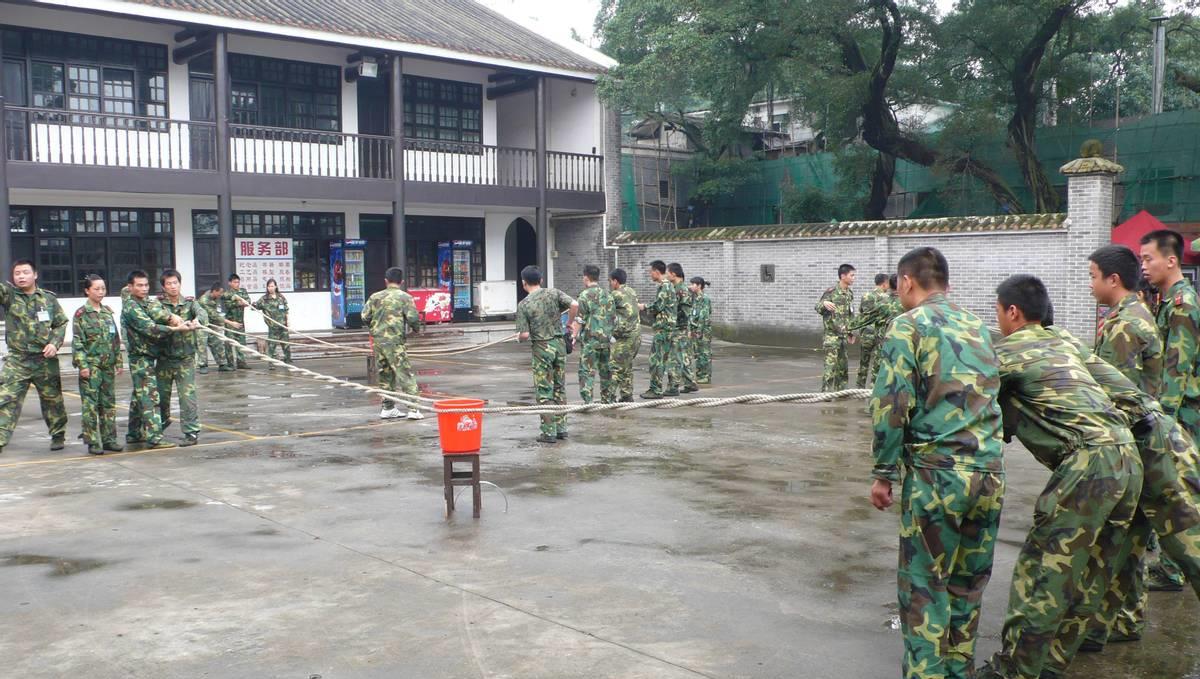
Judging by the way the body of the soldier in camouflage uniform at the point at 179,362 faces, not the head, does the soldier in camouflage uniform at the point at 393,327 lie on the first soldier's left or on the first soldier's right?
on the first soldier's left

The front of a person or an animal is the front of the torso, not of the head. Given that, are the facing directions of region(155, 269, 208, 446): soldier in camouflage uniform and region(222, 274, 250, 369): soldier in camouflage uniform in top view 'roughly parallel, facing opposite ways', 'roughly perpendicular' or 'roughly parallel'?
roughly parallel

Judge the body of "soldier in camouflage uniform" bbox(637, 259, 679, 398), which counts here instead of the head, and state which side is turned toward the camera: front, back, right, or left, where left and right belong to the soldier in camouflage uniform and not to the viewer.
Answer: left

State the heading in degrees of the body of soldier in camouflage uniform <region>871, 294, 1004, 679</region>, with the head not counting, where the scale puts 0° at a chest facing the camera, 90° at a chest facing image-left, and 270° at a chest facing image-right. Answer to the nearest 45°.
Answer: approximately 135°

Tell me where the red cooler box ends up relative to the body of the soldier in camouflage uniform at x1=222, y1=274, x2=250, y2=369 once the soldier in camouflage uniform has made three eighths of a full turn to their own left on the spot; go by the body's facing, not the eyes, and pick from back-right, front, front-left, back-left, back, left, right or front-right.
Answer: front-right

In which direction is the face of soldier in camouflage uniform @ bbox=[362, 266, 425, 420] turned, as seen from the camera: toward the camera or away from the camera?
away from the camera

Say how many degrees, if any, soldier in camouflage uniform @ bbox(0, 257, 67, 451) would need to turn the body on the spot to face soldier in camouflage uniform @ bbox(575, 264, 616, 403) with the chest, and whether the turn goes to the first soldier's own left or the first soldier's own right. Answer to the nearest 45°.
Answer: approximately 90° to the first soldier's own left

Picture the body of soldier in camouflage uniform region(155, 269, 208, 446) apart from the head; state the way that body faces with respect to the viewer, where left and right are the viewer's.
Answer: facing the viewer and to the right of the viewer

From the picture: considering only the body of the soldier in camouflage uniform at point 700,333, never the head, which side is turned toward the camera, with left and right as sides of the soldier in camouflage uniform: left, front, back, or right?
left

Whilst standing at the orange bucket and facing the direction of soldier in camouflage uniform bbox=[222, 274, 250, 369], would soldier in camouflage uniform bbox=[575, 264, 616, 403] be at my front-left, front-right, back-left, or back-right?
front-right

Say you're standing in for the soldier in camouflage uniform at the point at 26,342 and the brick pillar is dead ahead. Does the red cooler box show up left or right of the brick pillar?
left

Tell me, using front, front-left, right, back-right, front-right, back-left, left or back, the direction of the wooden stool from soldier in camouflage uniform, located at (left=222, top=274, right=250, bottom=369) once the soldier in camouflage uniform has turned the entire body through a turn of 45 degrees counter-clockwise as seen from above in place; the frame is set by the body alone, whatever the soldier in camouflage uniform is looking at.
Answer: right

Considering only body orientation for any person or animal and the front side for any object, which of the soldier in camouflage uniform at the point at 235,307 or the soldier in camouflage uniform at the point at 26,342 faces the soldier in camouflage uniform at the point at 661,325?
the soldier in camouflage uniform at the point at 235,307

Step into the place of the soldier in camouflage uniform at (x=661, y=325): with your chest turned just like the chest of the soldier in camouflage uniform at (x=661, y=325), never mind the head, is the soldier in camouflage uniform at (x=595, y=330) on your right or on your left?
on your left

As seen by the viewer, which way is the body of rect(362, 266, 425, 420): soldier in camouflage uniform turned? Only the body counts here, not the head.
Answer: away from the camera

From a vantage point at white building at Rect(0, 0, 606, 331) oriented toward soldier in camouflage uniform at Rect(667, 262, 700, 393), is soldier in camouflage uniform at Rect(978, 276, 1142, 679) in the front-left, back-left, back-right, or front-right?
front-right

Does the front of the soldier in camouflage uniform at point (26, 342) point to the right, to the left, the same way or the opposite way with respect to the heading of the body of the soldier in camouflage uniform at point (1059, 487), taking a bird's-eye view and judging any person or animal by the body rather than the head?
the opposite way

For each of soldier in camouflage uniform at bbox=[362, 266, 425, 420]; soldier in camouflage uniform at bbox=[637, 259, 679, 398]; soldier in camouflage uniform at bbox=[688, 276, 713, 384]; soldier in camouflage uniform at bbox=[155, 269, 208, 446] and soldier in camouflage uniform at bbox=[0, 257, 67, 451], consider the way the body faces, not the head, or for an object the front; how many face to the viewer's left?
2

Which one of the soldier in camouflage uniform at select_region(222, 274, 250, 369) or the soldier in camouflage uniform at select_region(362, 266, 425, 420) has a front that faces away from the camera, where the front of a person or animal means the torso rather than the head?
the soldier in camouflage uniform at select_region(362, 266, 425, 420)
